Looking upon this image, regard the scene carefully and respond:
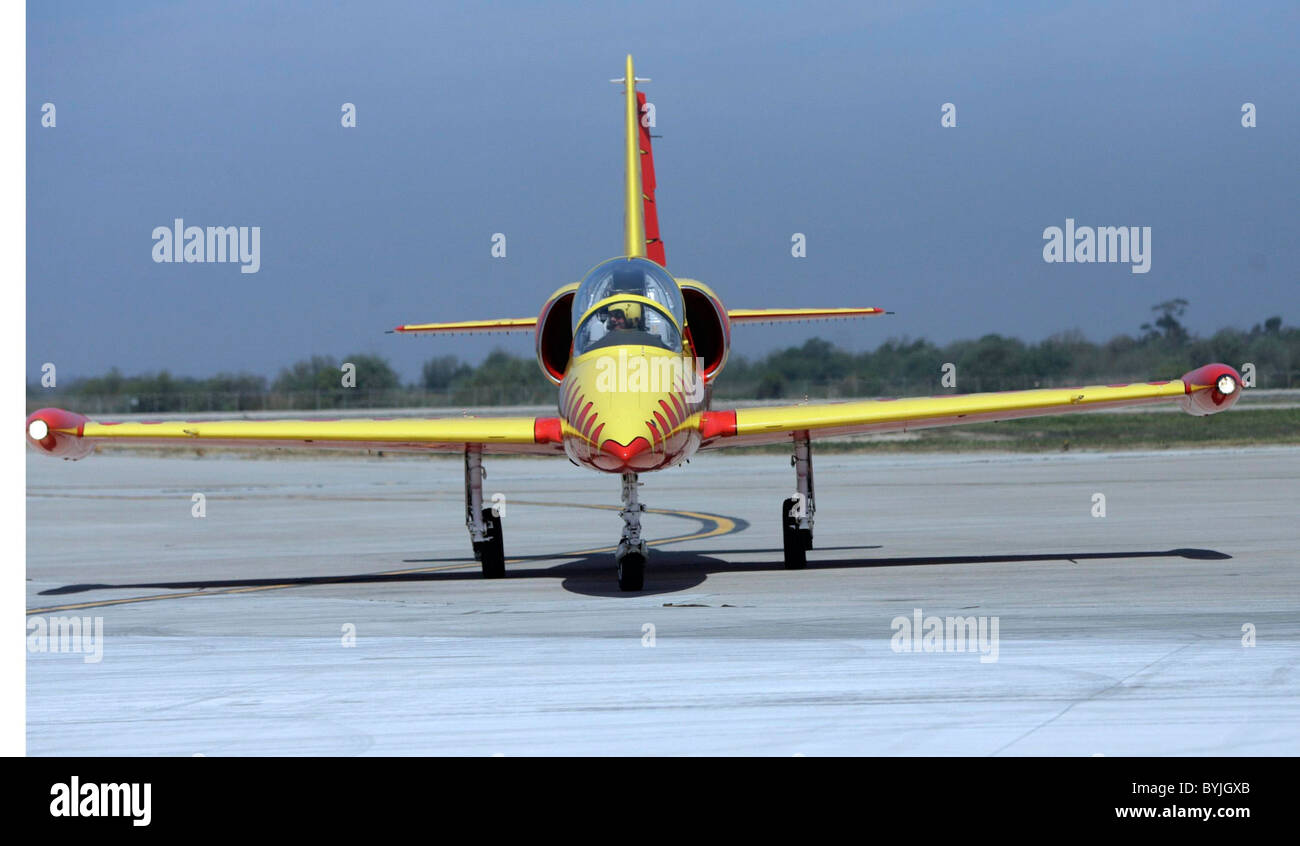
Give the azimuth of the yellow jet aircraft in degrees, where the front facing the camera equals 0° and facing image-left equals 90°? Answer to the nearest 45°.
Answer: approximately 0°
